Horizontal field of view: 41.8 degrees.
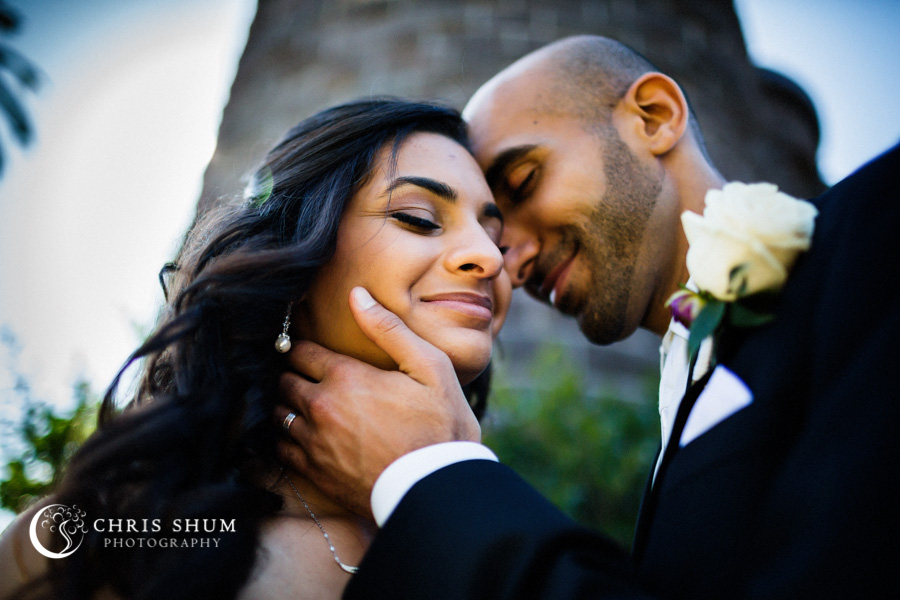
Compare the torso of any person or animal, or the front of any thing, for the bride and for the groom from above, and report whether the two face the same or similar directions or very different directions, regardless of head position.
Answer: very different directions

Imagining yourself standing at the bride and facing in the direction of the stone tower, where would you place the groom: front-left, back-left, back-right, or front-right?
back-right

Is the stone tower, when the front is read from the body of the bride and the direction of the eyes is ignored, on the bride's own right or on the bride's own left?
on the bride's own left

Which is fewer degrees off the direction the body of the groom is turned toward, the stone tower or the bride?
the bride

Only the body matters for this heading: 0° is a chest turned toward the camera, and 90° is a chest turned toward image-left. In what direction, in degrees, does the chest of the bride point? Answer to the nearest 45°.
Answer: approximately 315°

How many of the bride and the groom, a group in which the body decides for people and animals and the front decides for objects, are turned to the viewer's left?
1

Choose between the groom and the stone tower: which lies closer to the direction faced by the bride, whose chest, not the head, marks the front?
the groom

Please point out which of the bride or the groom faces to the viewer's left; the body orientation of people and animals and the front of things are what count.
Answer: the groom

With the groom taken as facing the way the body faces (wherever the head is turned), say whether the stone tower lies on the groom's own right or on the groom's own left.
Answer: on the groom's own right

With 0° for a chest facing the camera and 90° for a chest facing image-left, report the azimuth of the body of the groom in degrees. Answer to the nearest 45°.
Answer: approximately 90°
